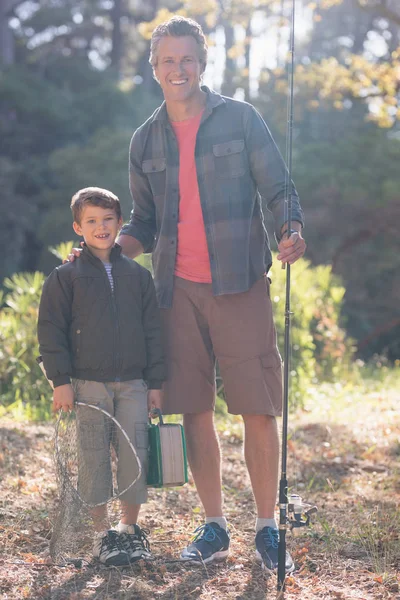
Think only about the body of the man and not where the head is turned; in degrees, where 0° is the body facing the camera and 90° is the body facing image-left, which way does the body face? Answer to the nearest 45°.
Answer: approximately 0°

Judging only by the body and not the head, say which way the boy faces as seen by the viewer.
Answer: toward the camera

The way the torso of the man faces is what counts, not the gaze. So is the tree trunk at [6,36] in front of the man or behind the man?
behind

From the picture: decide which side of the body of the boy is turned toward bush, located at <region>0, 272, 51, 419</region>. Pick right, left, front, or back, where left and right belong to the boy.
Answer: back

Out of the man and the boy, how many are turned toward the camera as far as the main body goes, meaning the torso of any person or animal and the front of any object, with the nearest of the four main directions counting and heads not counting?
2

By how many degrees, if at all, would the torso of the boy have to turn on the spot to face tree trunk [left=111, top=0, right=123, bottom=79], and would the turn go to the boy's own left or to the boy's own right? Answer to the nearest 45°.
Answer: approximately 180°

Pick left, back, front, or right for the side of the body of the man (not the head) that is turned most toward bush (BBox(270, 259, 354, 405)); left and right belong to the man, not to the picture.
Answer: back

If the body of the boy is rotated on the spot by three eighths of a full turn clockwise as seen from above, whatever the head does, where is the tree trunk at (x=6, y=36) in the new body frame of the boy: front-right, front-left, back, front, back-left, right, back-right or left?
front-right

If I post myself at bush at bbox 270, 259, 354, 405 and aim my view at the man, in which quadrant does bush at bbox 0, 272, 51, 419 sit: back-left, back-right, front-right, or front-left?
front-right

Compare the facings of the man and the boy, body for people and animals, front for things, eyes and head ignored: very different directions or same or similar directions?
same or similar directions

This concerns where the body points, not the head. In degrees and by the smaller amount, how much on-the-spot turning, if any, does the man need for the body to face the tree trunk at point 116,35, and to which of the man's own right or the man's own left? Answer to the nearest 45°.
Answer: approximately 180°
